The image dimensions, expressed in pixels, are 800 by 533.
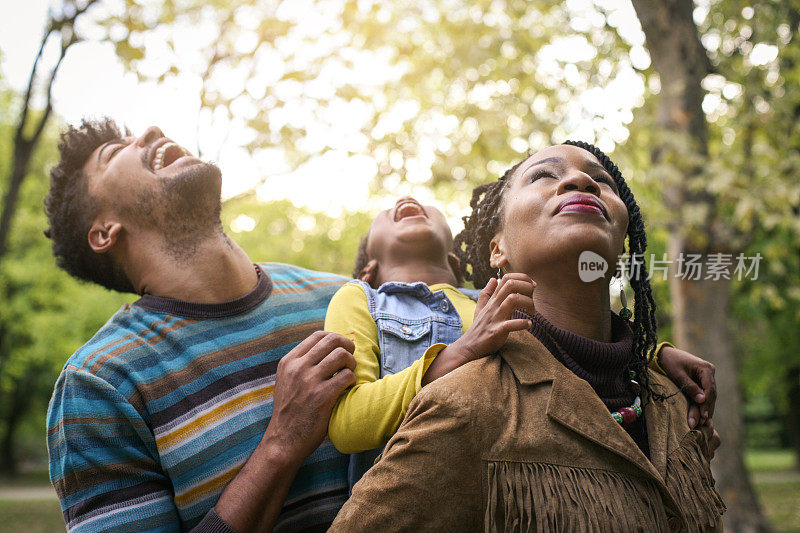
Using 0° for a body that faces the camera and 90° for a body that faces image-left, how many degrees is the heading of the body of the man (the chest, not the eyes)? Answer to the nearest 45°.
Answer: approximately 315°

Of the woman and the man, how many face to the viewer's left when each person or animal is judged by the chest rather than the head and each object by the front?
0

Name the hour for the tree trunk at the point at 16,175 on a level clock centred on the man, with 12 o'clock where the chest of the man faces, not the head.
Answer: The tree trunk is roughly at 7 o'clock from the man.

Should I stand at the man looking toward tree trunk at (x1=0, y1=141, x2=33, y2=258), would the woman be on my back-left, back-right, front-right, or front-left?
back-right

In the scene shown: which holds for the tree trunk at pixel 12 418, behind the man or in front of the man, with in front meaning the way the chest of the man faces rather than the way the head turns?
behind

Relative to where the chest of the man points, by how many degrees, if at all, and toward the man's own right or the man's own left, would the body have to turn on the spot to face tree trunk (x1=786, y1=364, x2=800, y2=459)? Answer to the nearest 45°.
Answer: approximately 90° to the man's own left

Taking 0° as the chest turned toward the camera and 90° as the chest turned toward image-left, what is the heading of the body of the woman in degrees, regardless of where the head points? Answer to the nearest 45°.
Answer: approximately 315°

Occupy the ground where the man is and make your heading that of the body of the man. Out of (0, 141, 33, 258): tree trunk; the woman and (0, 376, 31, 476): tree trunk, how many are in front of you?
1
